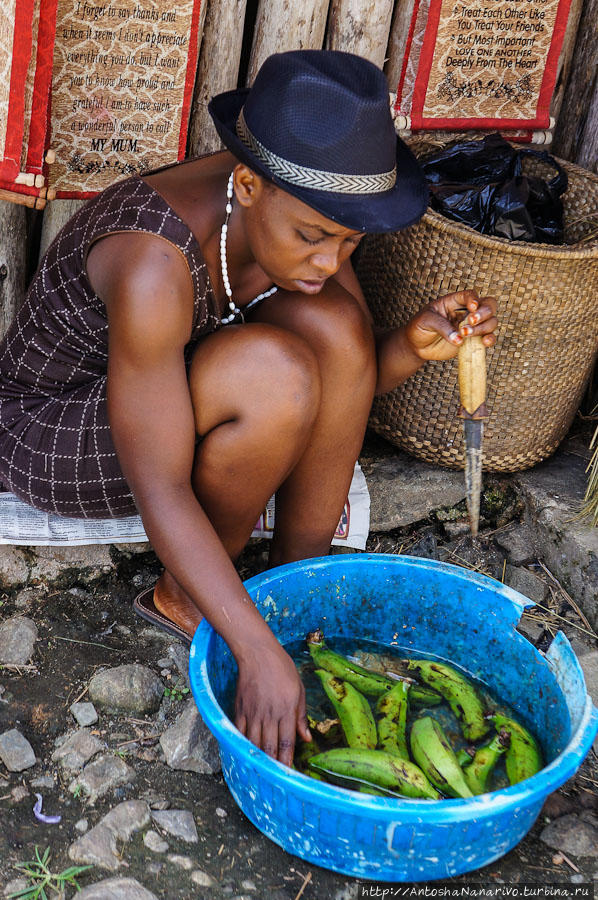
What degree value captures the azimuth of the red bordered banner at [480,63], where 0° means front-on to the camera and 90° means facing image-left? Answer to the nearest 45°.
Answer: approximately 0°

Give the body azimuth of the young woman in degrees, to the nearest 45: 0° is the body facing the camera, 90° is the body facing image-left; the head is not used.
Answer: approximately 315°

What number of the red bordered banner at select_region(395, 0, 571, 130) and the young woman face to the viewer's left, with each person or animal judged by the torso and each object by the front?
0

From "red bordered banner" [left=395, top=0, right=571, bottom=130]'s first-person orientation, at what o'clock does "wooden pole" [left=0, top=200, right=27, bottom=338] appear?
The wooden pole is roughly at 2 o'clock from the red bordered banner.

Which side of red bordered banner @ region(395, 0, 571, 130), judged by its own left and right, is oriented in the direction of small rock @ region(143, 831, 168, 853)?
front

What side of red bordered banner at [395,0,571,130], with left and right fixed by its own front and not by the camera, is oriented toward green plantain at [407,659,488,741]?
front

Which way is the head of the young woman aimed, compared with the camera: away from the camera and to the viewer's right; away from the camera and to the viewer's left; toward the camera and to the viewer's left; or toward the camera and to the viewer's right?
toward the camera and to the viewer's right

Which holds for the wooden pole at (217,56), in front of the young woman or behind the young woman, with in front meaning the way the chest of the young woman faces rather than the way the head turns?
behind

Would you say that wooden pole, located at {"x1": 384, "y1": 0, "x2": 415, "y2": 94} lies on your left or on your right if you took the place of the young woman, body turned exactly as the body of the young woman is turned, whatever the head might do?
on your left
